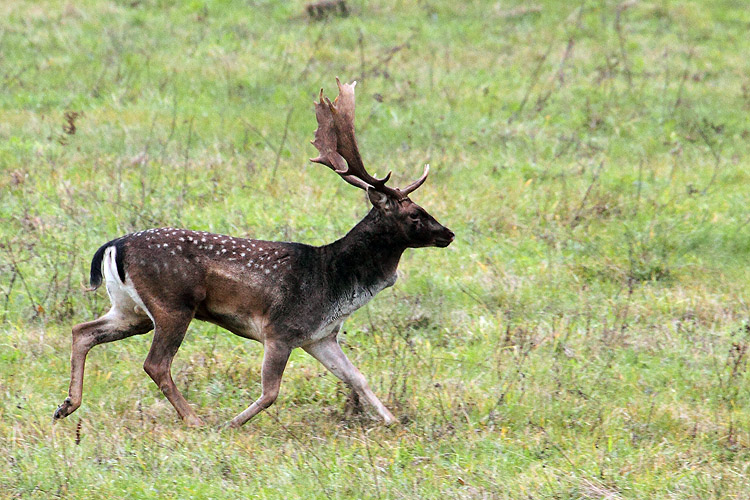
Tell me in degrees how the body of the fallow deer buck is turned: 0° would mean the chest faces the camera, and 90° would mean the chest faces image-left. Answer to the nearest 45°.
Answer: approximately 270°
